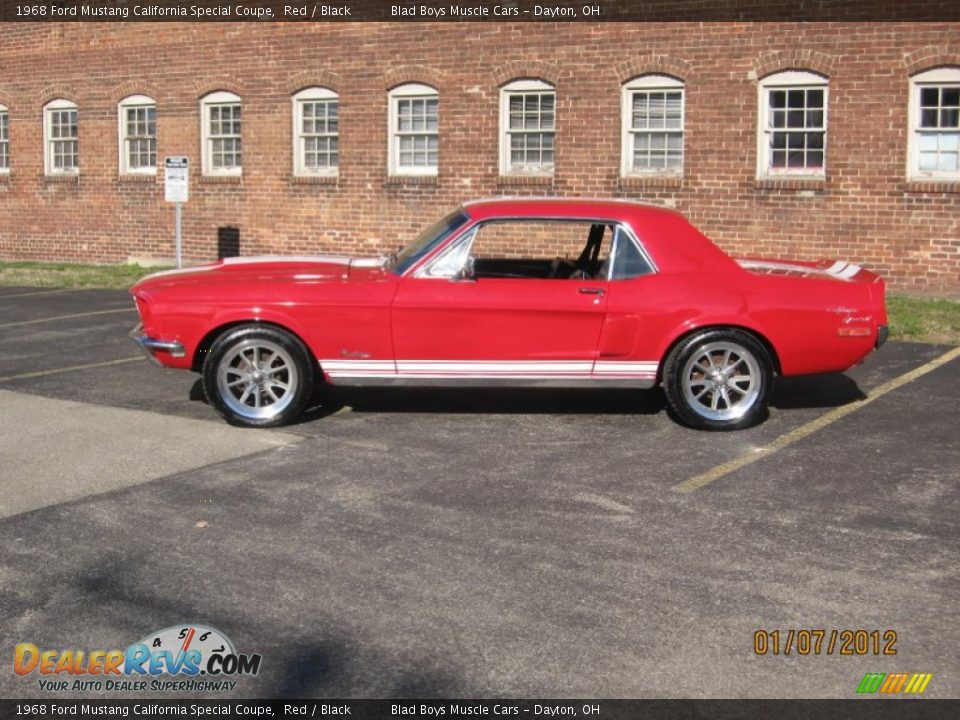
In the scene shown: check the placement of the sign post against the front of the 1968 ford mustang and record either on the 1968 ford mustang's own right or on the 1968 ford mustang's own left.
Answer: on the 1968 ford mustang's own right

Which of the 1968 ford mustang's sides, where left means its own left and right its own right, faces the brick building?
right

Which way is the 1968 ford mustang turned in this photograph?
to the viewer's left
